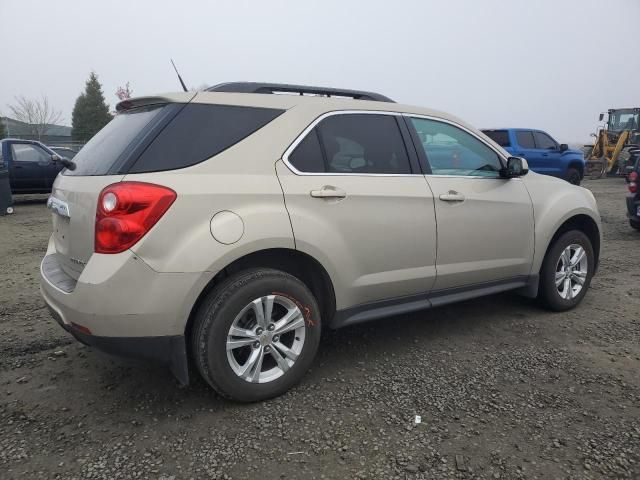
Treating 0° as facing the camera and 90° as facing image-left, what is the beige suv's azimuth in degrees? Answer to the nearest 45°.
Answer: approximately 225°

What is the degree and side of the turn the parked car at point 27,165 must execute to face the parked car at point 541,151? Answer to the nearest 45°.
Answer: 0° — it already faces it

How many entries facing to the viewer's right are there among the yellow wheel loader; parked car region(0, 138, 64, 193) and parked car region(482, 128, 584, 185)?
2

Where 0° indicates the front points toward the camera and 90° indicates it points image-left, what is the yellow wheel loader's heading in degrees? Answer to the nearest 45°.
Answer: approximately 45°

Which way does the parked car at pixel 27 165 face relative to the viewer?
to the viewer's right

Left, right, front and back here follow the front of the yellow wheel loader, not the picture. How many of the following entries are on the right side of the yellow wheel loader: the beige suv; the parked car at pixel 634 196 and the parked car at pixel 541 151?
0

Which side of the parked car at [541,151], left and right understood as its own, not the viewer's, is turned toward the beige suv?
right

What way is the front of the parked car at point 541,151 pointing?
to the viewer's right

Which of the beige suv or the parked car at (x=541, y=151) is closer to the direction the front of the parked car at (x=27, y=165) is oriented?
the parked car

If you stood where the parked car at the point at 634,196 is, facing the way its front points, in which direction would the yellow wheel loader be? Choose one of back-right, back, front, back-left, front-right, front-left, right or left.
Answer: front-left

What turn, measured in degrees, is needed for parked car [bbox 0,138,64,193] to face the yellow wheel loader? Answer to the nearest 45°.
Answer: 0° — it already faces it

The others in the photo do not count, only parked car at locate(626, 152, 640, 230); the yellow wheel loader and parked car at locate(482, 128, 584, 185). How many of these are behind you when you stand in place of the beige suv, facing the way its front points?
0

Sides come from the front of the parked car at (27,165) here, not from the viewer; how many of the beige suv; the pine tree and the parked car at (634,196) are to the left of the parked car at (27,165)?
1

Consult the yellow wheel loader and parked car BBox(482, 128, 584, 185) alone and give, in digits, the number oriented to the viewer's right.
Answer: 1

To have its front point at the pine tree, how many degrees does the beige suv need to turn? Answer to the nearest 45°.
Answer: approximately 90° to its left

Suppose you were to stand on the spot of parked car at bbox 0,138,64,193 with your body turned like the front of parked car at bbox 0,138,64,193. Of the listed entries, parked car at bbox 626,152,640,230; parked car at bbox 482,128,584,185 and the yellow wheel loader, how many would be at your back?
0
